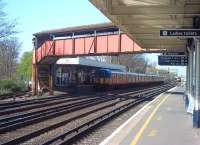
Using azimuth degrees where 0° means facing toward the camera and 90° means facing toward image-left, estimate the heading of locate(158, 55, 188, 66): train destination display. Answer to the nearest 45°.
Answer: approximately 0°

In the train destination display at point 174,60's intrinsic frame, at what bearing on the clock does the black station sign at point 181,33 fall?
The black station sign is roughly at 12 o'clock from the train destination display.

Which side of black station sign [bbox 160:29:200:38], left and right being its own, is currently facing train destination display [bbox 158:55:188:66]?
back

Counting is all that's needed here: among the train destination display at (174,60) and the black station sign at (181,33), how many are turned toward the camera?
2
